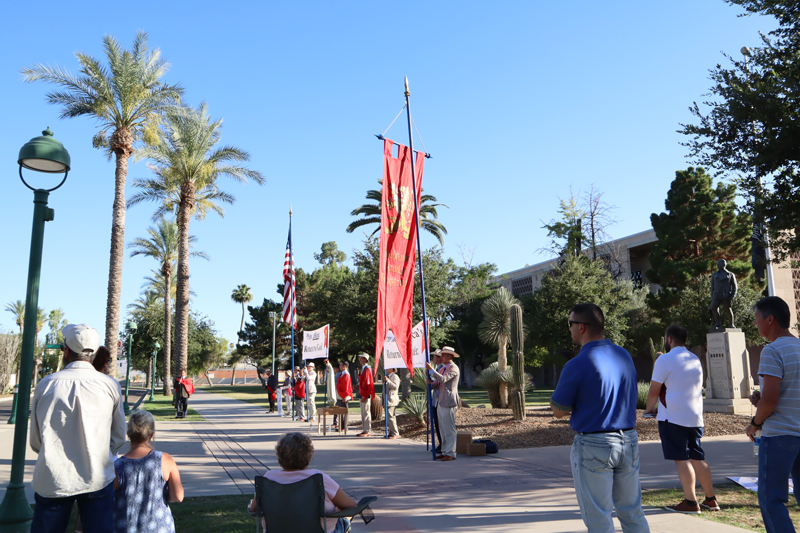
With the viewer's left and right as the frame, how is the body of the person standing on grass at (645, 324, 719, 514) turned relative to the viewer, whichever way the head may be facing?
facing away from the viewer and to the left of the viewer

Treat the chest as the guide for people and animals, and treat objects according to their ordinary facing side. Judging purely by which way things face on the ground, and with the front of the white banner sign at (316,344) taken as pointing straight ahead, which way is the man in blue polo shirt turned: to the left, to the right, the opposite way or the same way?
the opposite way

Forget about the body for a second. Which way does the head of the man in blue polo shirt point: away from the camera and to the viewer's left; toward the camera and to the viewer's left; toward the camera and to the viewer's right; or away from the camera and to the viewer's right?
away from the camera and to the viewer's left

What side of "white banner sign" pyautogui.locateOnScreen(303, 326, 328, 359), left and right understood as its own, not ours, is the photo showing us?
front

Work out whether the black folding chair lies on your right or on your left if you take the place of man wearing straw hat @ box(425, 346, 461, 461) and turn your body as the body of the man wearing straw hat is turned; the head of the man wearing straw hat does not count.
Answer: on your left

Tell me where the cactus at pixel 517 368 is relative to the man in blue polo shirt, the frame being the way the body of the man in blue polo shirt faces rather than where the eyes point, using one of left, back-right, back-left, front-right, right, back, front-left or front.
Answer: front-right

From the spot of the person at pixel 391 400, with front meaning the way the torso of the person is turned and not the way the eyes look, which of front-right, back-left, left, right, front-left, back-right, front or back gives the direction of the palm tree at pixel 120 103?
front-right

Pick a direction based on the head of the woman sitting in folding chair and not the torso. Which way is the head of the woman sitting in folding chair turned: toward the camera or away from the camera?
away from the camera

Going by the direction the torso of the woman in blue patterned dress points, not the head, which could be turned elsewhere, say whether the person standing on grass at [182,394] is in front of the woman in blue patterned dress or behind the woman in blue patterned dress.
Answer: in front

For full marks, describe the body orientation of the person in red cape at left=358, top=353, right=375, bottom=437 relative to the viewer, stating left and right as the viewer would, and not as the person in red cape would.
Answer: facing to the left of the viewer

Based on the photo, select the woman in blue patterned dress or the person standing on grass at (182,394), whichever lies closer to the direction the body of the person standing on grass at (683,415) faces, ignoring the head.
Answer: the person standing on grass

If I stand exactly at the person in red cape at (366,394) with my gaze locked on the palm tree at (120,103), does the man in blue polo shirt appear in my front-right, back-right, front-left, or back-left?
back-left

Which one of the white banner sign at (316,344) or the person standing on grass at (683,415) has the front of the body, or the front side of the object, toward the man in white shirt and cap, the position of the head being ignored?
the white banner sign

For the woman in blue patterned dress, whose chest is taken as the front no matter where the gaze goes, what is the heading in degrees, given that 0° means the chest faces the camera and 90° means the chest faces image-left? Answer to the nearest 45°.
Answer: approximately 180°

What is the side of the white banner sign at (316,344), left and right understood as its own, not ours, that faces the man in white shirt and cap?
front

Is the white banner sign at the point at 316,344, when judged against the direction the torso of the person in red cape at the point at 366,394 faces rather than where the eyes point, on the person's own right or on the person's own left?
on the person's own right

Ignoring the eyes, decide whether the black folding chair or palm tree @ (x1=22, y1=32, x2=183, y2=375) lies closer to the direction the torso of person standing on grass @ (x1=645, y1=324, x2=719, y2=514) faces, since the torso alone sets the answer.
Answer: the palm tree

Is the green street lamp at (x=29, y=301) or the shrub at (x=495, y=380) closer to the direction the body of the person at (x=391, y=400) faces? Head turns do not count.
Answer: the green street lamp

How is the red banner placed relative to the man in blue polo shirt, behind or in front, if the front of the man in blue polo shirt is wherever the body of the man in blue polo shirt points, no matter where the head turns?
in front

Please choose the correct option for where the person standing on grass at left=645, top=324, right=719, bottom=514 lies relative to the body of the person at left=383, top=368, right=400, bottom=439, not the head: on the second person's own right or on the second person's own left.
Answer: on the second person's own left
